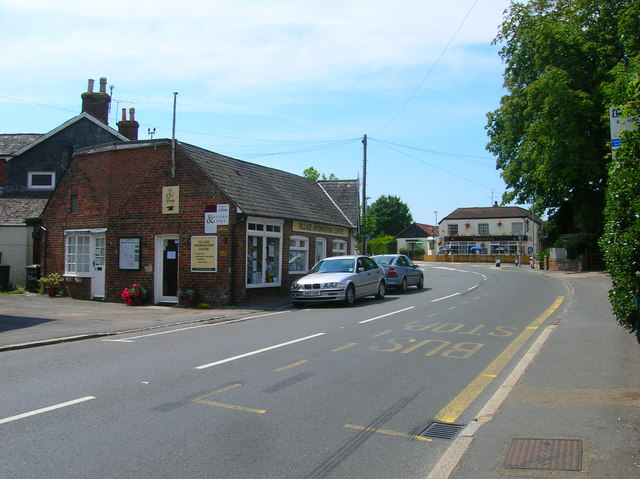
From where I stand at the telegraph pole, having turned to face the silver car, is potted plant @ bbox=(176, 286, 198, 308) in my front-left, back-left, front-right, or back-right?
front-right

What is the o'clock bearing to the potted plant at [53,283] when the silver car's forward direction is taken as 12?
The potted plant is roughly at 2 o'clock from the silver car.

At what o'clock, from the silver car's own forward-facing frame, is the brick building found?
The brick building is roughly at 2 o'clock from the silver car.

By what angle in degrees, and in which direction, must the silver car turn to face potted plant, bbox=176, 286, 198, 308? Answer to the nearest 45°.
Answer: approximately 45° to its right

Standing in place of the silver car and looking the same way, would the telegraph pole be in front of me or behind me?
behind

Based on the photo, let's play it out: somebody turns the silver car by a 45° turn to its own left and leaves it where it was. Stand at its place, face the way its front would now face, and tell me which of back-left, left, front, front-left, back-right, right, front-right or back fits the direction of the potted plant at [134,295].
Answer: right

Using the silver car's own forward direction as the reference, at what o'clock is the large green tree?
The large green tree is roughly at 6 o'clock from the silver car.

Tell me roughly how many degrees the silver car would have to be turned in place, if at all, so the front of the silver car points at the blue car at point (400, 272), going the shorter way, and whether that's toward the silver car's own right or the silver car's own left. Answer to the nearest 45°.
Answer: approximately 180°

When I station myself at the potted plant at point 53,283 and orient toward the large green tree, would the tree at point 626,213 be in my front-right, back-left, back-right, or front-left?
front-right

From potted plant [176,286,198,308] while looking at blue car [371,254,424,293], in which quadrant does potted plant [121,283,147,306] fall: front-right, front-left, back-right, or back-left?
back-left

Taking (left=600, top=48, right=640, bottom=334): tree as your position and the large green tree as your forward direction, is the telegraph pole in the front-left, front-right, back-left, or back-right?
front-left

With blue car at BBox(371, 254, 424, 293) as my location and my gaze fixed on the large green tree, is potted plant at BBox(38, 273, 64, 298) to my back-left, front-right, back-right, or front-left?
back-left

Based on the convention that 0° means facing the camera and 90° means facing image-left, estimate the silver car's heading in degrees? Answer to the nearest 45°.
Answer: approximately 45°

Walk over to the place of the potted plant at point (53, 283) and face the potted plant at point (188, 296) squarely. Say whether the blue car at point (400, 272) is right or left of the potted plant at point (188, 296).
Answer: left

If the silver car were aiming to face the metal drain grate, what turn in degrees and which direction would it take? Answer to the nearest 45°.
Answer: approximately 45° to its left

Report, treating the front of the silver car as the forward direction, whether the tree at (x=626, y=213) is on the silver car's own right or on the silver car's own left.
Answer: on the silver car's own left
